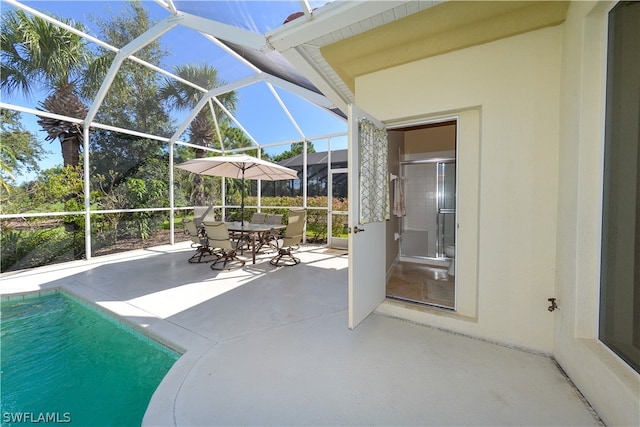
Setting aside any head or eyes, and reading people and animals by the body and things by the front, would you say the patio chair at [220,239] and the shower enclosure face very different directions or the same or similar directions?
very different directions

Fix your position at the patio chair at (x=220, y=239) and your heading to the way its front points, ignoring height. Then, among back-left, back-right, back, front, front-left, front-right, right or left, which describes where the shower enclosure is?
front-right

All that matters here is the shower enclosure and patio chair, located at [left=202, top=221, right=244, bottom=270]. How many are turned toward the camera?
1

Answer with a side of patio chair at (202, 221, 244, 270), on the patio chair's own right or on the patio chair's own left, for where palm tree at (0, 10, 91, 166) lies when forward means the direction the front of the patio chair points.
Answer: on the patio chair's own left

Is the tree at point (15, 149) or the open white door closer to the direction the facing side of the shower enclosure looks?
the open white door

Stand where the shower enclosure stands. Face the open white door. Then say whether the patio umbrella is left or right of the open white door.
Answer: right

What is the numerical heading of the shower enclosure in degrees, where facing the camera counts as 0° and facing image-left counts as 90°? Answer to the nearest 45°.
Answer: approximately 0°

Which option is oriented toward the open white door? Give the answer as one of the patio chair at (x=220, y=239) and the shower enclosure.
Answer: the shower enclosure

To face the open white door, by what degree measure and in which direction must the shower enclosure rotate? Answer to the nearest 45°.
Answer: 0° — it already faces it

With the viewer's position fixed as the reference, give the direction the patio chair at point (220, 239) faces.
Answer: facing away from the viewer and to the right of the viewer
